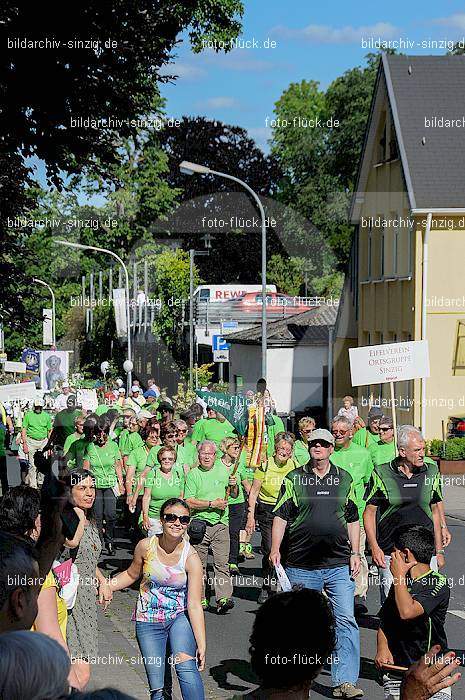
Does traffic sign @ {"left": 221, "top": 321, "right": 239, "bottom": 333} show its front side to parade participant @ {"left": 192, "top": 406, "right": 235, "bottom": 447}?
yes

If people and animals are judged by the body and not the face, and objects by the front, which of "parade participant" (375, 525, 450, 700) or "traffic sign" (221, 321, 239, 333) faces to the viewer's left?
the parade participant

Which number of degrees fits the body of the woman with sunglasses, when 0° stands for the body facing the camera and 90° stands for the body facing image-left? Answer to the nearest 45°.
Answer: approximately 0°

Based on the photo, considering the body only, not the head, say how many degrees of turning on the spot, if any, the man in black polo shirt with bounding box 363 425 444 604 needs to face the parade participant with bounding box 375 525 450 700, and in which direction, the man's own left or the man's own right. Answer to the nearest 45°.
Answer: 0° — they already face them

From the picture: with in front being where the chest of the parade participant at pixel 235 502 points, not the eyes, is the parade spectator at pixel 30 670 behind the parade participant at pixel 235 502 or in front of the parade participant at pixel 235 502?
in front

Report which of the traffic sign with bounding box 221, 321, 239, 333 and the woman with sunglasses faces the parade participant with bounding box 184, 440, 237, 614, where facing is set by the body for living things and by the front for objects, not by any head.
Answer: the traffic sign
